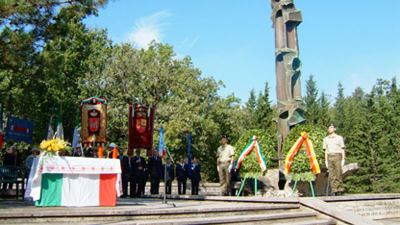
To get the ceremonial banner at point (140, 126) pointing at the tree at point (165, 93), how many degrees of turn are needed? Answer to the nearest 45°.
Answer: approximately 180°

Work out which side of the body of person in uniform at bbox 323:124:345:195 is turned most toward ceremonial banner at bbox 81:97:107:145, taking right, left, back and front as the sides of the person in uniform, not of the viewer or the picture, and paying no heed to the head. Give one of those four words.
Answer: right

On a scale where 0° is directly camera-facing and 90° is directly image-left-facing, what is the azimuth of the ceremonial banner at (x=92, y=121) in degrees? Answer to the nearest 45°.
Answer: approximately 0°

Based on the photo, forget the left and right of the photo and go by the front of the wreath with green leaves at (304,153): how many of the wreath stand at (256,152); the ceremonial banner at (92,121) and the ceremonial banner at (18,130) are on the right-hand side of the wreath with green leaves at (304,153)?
3

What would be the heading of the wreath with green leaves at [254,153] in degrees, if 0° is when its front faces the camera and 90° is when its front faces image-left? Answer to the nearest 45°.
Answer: approximately 0°

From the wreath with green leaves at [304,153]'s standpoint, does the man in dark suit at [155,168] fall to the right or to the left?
on its right

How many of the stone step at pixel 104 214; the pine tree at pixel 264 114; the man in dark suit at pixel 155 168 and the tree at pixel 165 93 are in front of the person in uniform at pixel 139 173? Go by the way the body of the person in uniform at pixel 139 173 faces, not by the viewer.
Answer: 1
